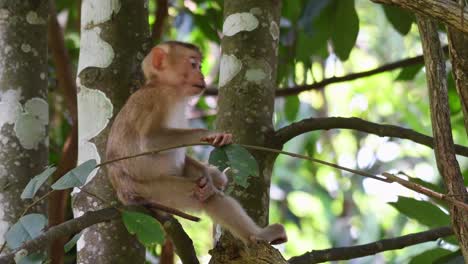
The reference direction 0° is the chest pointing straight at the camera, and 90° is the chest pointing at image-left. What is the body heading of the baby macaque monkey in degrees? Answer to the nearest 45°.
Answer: approximately 270°

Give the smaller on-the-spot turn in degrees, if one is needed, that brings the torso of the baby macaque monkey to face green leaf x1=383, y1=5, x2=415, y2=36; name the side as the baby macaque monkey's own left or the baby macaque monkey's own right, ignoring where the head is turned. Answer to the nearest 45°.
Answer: approximately 45° to the baby macaque monkey's own left

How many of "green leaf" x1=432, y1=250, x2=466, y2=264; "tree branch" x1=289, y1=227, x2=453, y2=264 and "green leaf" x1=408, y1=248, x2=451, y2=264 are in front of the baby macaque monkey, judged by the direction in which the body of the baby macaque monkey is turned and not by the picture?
3

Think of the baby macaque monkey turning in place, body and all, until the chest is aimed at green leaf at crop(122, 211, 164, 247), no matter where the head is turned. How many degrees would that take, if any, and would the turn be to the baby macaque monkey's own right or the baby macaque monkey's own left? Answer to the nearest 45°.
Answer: approximately 90° to the baby macaque monkey's own right

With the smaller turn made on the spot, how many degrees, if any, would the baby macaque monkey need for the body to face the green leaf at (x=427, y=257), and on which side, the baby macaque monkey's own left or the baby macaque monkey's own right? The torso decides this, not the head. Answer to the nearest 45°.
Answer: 0° — it already faces it

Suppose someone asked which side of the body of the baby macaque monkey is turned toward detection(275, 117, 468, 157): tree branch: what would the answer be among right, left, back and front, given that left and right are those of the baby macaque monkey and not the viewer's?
front

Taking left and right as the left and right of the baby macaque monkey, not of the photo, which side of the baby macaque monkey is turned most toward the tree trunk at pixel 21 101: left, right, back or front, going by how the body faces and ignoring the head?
back

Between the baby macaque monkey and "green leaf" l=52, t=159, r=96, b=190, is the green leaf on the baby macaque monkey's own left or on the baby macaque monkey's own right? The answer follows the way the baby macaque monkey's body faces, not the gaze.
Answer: on the baby macaque monkey's own right

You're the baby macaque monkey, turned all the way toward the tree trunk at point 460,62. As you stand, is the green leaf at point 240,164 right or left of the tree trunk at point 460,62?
right
